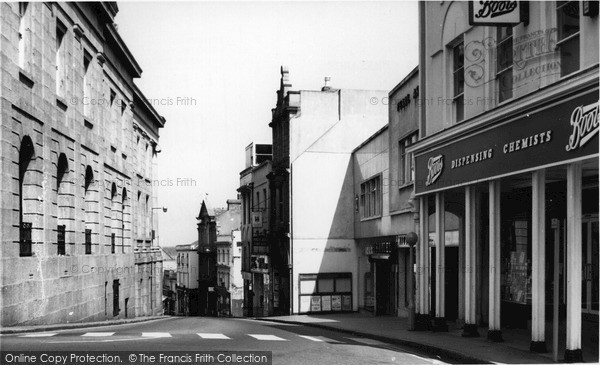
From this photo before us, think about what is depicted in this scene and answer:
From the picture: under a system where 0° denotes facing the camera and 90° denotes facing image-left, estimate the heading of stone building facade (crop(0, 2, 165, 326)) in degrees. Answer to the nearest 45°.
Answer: approximately 315°

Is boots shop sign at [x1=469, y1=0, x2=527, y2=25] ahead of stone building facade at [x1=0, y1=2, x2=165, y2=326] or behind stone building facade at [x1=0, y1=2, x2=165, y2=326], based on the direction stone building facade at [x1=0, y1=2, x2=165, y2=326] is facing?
ahead

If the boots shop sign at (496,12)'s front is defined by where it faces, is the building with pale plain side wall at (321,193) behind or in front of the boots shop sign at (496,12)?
behind

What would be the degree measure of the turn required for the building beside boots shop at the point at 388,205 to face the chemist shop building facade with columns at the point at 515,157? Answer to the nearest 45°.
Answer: approximately 45° to its left

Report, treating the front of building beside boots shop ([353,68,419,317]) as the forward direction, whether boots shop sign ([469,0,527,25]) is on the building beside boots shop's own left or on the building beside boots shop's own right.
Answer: on the building beside boots shop's own left
